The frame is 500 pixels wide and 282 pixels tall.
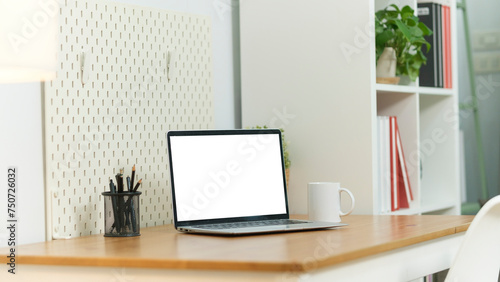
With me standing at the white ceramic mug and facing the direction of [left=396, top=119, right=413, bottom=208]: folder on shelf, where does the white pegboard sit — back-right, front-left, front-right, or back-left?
back-left

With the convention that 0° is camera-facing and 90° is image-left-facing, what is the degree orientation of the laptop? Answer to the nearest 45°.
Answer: approximately 315°

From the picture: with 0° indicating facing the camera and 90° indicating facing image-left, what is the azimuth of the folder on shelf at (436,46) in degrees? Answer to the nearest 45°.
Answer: approximately 315°

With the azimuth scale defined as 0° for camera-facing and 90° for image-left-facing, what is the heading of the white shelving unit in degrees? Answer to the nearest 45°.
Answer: approximately 315°

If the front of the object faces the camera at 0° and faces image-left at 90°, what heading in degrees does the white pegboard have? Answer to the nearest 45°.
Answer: approximately 315°

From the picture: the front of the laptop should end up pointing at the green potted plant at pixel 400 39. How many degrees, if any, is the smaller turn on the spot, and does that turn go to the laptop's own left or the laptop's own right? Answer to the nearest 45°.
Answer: approximately 90° to the laptop's own left
